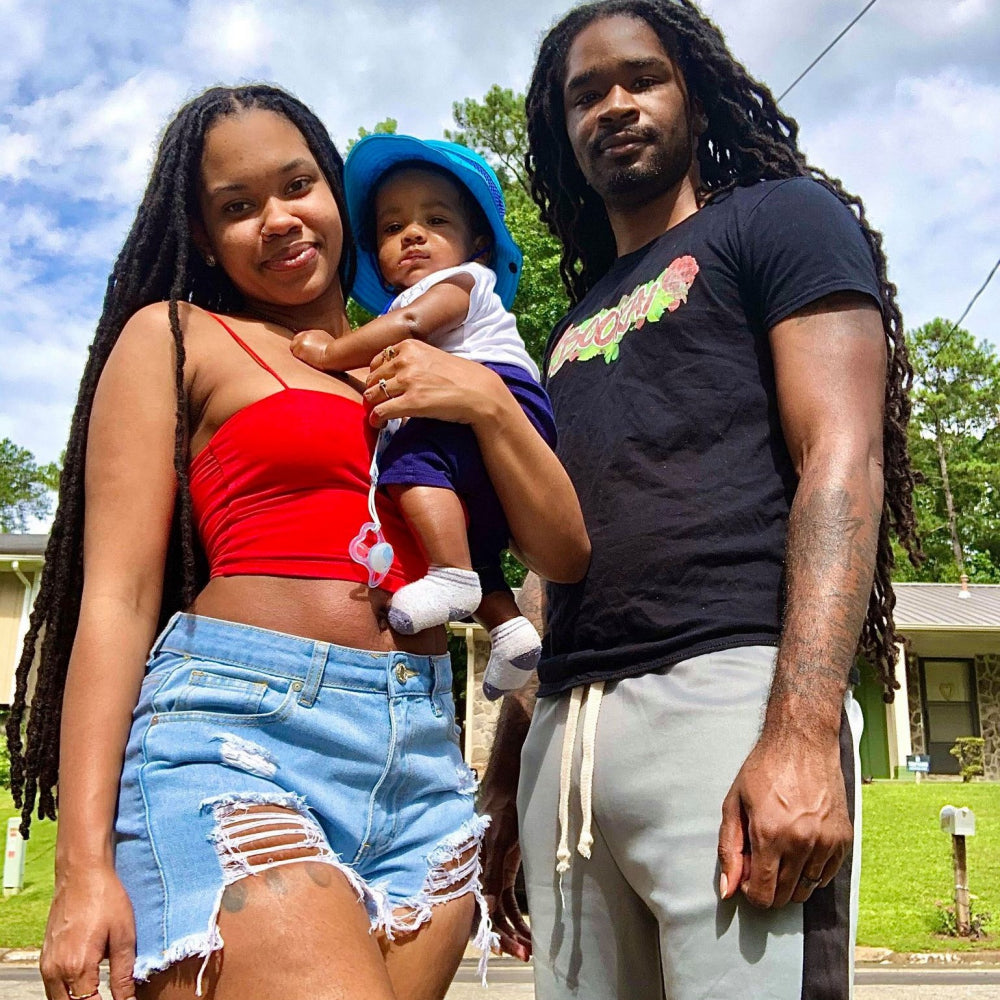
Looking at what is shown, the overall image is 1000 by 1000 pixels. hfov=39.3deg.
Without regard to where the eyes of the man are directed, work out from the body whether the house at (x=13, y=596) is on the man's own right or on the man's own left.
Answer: on the man's own right

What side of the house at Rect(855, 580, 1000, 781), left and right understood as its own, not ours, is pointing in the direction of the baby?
front

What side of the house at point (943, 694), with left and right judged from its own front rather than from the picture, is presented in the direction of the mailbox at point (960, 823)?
front

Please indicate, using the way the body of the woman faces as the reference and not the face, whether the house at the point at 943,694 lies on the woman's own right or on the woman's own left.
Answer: on the woman's own left

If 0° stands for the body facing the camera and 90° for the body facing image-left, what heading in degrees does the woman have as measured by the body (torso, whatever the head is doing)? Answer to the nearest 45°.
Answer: approximately 315°

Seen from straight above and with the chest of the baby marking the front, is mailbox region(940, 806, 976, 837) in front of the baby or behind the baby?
behind

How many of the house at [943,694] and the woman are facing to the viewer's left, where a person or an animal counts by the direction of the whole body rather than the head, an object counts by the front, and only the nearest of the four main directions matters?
0

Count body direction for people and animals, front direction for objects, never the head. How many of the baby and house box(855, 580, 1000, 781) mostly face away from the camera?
0
